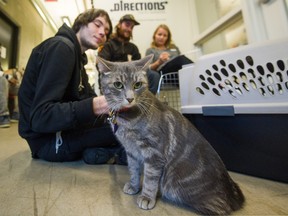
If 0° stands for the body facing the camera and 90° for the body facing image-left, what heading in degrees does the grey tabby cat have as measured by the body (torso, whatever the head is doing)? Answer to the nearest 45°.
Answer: approximately 45°

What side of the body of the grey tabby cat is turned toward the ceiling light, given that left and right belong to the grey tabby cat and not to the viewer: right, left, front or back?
right
